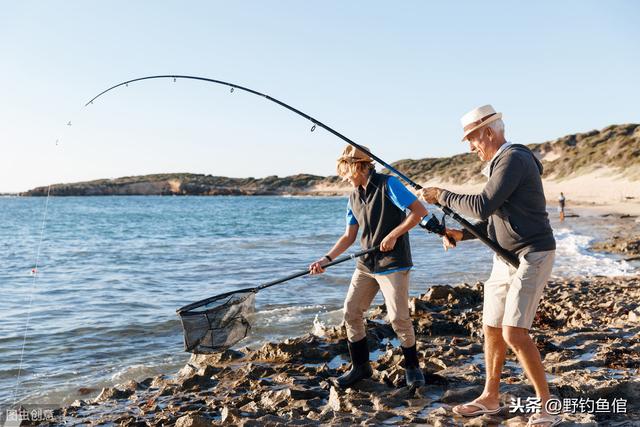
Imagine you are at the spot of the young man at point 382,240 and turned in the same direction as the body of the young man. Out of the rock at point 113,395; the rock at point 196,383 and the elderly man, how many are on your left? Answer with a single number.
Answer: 1

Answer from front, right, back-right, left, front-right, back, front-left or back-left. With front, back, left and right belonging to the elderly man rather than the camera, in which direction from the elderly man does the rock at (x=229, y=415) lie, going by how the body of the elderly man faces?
front

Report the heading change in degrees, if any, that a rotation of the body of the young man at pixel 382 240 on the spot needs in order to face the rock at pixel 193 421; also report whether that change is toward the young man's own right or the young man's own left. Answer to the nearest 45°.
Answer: approximately 45° to the young man's own right

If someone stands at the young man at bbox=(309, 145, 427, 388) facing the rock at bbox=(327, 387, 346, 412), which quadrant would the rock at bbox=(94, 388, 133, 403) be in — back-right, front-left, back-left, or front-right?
front-right

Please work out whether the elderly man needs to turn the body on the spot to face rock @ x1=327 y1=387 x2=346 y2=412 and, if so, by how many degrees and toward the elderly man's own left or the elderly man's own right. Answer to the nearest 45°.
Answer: approximately 45° to the elderly man's own right

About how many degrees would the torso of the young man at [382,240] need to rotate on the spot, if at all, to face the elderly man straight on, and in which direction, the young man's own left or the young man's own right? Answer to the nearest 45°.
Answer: approximately 90° to the young man's own left

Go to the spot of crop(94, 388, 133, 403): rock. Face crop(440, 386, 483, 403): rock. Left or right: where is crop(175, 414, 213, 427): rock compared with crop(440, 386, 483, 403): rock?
right

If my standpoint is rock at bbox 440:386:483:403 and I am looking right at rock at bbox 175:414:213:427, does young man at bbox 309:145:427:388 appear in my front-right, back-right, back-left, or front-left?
front-right

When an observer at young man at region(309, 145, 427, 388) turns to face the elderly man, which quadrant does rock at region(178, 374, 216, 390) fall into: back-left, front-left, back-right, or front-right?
back-right

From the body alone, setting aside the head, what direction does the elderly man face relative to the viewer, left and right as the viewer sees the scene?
facing to the left of the viewer

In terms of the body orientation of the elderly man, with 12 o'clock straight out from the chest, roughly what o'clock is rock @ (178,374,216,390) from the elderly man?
The rock is roughly at 1 o'clock from the elderly man.

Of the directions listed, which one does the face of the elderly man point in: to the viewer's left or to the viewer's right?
to the viewer's left

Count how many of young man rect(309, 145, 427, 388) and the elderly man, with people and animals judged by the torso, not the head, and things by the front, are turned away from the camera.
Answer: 0

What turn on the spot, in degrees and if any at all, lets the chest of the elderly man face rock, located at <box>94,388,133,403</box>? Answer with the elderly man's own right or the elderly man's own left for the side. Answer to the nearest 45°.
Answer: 0° — they already face it

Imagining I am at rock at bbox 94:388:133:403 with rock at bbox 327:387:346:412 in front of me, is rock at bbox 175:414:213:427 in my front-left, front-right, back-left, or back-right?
front-right

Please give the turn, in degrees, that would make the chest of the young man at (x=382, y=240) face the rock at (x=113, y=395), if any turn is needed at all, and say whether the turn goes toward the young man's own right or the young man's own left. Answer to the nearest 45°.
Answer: approximately 45° to the young man's own right
